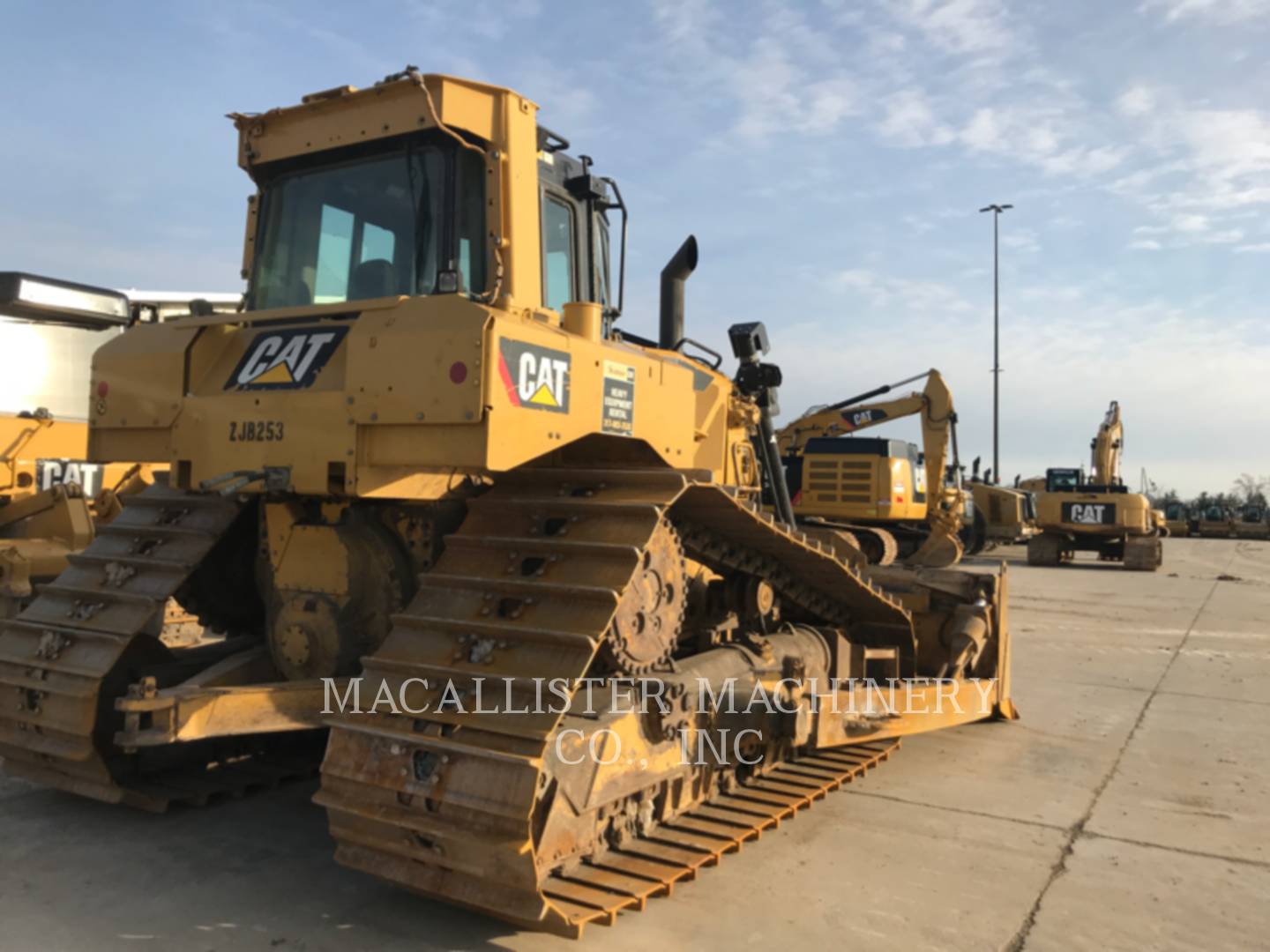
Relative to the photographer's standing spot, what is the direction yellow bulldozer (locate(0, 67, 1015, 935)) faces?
facing away from the viewer and to the right of the viewer

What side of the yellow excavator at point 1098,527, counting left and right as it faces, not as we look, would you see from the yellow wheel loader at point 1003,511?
left

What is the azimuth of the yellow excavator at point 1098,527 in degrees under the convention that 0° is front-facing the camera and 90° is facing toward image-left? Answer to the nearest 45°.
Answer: approximately 180°

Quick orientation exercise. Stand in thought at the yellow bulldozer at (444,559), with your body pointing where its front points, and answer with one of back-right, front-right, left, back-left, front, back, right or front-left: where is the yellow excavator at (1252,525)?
front

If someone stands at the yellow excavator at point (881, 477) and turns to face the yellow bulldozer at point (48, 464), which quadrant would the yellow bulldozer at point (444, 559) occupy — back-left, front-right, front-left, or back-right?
front-left

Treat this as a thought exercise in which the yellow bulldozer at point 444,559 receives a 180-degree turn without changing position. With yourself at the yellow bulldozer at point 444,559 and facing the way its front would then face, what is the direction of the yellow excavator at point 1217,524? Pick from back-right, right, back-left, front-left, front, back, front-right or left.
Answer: back

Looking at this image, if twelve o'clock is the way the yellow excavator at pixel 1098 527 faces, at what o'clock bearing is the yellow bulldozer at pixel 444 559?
The yellow bulldozer is roughly at 6 o'clock from the yellow excavator.

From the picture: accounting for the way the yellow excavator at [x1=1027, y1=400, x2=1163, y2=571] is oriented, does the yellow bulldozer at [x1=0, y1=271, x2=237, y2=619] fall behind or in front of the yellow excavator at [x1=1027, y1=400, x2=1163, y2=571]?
behind

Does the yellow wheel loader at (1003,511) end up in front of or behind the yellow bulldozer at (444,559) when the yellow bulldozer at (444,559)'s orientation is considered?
in front

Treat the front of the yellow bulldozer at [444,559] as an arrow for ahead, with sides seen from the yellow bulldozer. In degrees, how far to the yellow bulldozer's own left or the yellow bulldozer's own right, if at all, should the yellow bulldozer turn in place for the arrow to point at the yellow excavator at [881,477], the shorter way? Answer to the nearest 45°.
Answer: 0° — it already faces it

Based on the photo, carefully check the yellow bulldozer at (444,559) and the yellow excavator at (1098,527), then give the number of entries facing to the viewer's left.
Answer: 0
